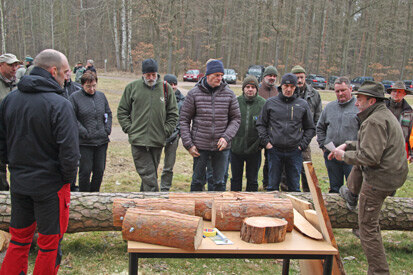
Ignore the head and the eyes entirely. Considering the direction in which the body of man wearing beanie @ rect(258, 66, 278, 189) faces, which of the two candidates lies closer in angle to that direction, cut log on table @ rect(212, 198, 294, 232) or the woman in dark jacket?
the cut log on table

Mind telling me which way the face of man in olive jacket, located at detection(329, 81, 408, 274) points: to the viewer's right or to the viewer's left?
to the viewer's left

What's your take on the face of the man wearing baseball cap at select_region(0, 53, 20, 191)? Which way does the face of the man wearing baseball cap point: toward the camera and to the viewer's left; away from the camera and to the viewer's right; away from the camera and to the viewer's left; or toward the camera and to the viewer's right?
toward the camera and to the viewer's right

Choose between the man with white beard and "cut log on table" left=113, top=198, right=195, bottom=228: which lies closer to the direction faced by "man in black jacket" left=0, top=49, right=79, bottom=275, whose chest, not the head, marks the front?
the man with white beard

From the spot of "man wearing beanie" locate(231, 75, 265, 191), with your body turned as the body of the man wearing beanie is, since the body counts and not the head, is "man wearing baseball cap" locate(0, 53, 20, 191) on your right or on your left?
on your right

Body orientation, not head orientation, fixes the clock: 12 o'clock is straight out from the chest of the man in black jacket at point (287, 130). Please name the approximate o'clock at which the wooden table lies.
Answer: The wooden table is roughly at 12 o'clock from the man in black jacket.

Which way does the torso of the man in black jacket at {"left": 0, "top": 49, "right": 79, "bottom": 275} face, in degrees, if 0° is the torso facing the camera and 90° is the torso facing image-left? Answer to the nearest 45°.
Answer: approximately 225°

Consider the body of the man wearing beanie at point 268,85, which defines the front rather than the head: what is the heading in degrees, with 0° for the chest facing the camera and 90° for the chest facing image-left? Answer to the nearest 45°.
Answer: approximately 0°
